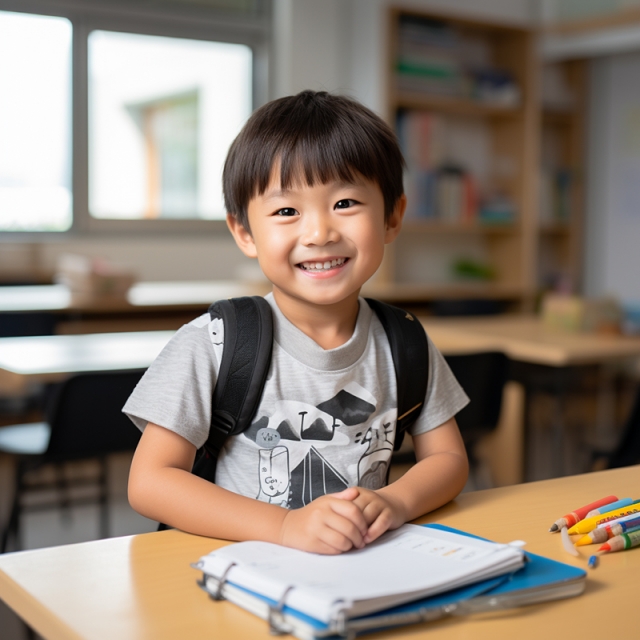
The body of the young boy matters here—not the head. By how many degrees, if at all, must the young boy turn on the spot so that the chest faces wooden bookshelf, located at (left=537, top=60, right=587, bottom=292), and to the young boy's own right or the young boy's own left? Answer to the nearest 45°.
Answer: approximately 180°

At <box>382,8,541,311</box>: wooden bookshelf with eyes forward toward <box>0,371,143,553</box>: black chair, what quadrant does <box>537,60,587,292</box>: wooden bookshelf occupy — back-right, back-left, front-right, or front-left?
back-left

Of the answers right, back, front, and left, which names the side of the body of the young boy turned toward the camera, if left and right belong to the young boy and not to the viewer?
front

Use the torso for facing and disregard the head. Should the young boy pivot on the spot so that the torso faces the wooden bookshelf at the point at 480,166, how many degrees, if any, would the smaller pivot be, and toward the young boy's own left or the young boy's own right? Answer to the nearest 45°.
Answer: approximately 180°

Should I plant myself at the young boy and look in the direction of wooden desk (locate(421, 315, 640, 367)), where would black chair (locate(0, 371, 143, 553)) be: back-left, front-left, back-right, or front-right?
front-left

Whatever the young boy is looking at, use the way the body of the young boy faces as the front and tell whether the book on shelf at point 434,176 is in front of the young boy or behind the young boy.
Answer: behind
